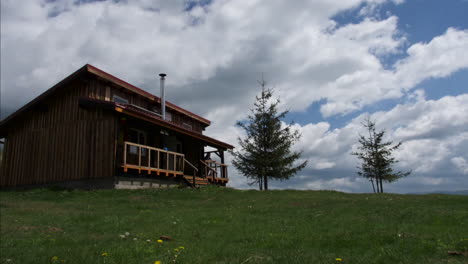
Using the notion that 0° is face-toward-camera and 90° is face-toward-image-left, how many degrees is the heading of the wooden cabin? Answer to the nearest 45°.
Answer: approximately 315°
